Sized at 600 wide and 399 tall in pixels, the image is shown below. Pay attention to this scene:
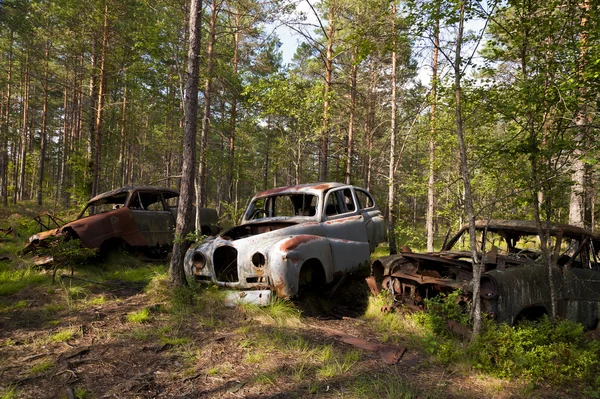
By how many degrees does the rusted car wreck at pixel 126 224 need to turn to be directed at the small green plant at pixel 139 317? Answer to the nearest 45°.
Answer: approximately 45° to its left

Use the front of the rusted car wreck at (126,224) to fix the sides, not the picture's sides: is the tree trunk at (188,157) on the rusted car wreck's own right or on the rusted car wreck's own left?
on the rusted car wreck's own left

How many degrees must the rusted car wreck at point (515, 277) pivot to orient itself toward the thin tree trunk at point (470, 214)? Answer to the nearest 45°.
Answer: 0° — it already faces it

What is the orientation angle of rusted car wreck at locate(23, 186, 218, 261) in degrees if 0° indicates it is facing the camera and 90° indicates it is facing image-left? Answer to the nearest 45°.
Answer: approximately 45°

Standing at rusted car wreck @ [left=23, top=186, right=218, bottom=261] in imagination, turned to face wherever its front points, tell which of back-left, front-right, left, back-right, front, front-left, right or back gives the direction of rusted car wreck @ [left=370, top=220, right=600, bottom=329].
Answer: left

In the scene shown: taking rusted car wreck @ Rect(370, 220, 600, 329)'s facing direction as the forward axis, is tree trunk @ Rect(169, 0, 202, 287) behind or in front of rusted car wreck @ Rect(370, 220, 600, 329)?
in front

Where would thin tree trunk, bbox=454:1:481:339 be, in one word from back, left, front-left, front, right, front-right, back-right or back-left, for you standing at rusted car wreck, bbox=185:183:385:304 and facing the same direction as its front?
left

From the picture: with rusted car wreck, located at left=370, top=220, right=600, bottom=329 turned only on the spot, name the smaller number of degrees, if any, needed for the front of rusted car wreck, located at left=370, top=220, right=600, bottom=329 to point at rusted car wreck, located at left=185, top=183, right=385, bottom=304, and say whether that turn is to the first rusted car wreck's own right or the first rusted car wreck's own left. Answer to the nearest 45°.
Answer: approximately 45° to the first rusted car wreck's own right

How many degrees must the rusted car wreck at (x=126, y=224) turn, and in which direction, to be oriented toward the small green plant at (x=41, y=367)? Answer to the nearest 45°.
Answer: approximately 45° to its left

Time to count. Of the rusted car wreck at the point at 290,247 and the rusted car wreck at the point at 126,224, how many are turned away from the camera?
0

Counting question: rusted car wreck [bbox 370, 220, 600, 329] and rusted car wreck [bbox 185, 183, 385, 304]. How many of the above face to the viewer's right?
0
